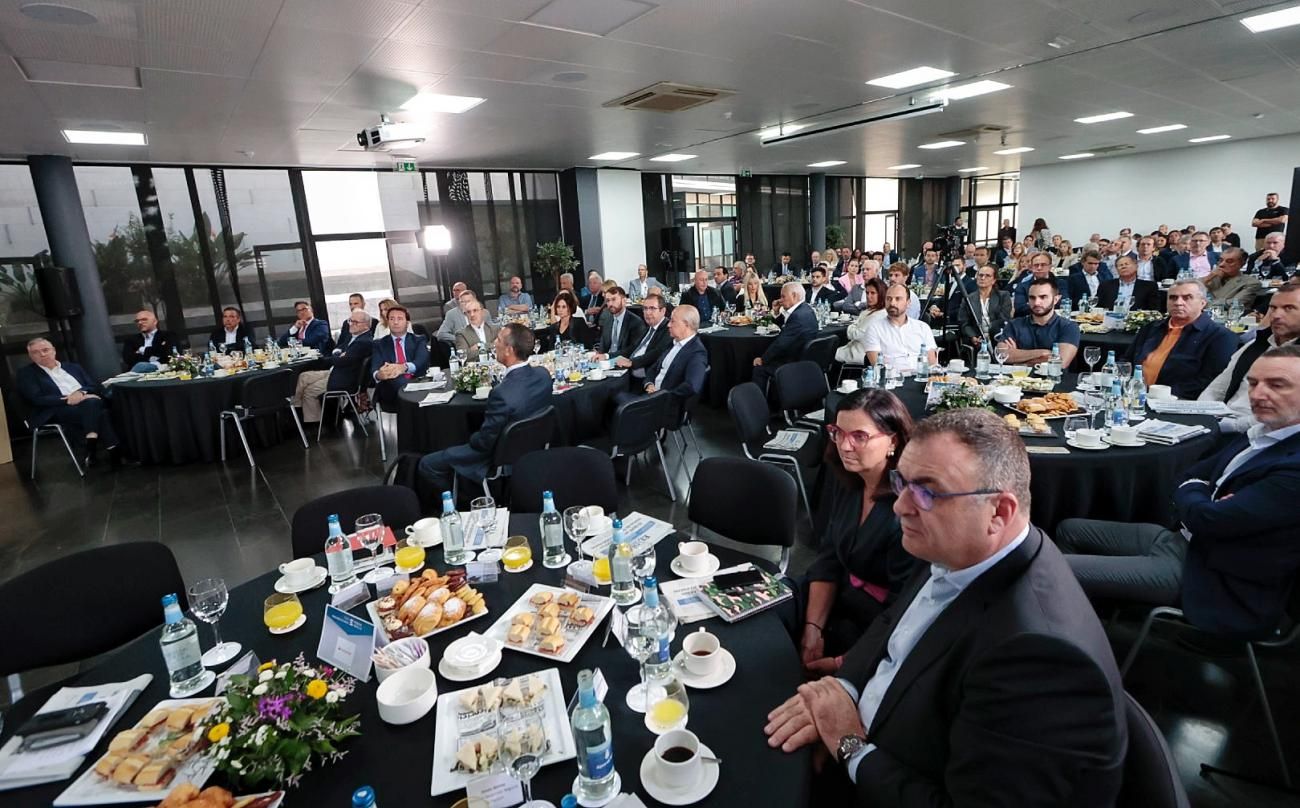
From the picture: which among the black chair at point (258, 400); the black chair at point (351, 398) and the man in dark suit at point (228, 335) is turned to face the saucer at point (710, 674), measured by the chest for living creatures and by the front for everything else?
the man in dark suit

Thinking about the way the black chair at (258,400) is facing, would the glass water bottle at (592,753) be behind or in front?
behind

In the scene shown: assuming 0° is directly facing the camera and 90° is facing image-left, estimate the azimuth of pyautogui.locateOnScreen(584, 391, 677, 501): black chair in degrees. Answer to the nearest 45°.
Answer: approximately 135°

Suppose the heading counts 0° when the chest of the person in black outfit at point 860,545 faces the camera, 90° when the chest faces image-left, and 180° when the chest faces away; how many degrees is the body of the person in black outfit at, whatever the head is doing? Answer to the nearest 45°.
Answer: approximately 45°

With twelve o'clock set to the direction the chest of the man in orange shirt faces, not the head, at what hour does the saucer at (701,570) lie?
The saucer is roughly at 11 o'clock from the man in orange shirt.

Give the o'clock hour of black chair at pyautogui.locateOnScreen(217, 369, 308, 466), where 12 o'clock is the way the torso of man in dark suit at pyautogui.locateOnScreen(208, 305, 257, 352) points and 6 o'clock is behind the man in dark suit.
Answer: The black chair is roughly at 12 o'clock from the man in dark suit.

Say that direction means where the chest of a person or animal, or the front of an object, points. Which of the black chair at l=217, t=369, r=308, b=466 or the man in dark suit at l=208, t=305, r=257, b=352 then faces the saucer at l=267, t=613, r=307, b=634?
the man in dark suit
